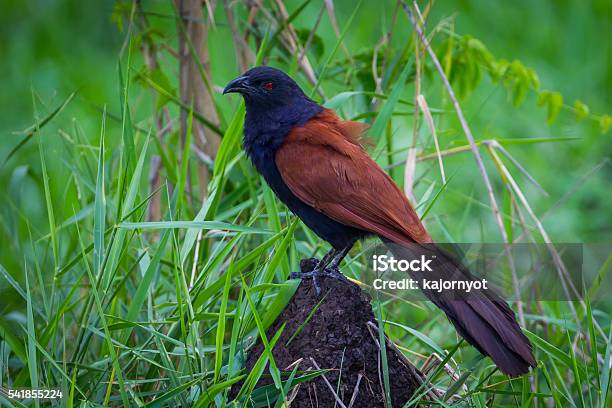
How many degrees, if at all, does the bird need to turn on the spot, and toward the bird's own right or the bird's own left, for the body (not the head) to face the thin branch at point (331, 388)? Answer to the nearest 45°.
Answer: approximately 90° to the bird's own left

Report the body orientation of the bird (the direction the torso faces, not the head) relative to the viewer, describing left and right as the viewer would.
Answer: facing to the left of the viewer
